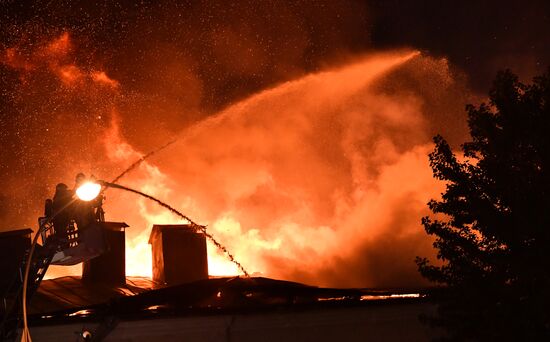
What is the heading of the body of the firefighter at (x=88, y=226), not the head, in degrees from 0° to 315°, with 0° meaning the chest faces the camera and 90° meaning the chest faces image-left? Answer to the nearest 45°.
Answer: approximately 225°

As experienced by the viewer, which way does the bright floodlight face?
facing the viewer

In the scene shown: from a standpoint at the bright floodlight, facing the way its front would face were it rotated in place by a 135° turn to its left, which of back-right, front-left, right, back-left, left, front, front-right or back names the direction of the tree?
front-right
